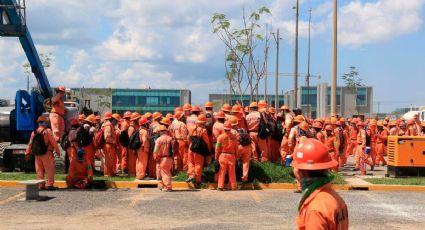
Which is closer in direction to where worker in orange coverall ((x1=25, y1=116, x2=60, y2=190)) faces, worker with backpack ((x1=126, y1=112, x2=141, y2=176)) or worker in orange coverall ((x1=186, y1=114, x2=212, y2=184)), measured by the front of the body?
the worker with backpack

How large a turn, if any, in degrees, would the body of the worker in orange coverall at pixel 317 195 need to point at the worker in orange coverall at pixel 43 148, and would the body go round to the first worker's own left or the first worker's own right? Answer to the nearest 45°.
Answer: approximately 45° to the first worker's own right

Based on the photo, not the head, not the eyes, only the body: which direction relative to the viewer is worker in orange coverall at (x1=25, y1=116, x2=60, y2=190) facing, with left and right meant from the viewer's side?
facing away from the viewer and to the right of the viewer
